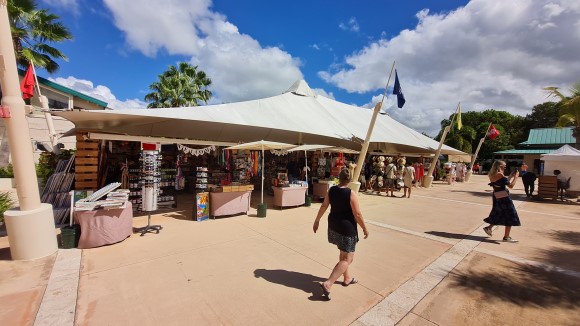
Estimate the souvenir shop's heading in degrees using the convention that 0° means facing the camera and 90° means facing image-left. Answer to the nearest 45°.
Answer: approximately 315°

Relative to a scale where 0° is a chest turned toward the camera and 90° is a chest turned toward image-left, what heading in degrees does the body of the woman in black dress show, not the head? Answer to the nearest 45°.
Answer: approximately 270°

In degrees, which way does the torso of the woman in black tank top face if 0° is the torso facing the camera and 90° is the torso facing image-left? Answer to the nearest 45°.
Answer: approximately 225°

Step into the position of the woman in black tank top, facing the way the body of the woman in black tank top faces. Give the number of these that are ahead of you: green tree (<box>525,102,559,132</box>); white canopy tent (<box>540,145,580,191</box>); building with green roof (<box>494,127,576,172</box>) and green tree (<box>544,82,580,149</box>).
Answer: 4
